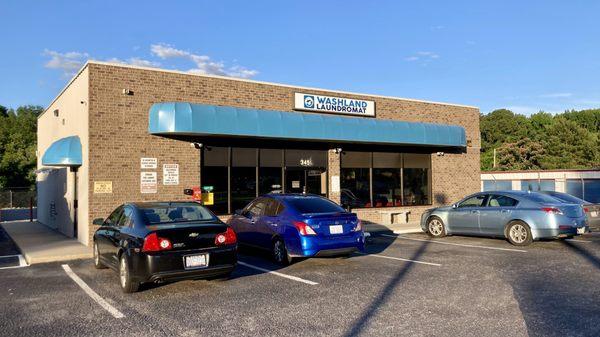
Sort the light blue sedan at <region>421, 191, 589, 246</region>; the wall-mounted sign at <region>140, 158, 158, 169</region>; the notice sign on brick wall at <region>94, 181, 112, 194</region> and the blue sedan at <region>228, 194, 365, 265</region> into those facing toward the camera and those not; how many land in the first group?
2

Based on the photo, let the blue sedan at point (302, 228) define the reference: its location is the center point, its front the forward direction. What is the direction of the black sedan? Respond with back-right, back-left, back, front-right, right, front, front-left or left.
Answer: left

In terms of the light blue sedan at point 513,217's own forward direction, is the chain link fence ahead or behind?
ahead

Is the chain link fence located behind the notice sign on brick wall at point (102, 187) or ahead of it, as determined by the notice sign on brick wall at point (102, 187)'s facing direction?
behind

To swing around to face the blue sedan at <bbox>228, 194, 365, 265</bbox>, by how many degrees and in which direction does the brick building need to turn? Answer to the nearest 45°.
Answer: approximately 45° to its right

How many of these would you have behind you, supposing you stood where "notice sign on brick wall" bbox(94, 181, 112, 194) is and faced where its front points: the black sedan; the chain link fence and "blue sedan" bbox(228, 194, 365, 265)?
1

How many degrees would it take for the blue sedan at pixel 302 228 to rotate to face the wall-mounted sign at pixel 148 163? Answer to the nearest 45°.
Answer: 0° — it already faces it

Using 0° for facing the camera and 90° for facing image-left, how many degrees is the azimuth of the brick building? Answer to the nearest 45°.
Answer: approximately 315°

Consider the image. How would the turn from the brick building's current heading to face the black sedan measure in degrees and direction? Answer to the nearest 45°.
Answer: approximately 45° to its right

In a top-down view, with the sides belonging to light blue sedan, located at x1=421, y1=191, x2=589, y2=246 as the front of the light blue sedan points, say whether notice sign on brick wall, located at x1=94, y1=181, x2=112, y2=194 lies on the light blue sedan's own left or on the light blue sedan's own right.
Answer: on the light blue sedan's own left

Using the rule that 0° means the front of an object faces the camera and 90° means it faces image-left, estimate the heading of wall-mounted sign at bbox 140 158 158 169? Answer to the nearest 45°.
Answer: approximately 0°

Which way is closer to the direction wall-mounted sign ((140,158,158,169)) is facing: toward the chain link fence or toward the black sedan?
the black sedan
